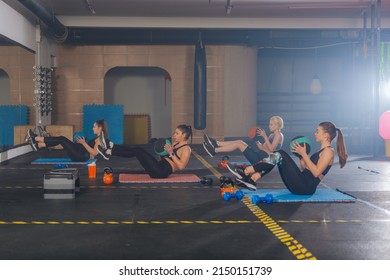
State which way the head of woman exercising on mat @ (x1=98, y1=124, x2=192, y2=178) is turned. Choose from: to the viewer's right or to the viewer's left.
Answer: to the viewer's left

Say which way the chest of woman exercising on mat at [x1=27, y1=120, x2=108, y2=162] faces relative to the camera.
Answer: to the viewer's left

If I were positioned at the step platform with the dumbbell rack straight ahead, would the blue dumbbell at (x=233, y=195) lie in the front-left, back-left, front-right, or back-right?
back-right

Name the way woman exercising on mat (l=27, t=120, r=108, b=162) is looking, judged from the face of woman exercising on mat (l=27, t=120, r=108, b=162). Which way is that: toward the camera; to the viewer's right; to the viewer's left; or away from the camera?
to the viewer's left

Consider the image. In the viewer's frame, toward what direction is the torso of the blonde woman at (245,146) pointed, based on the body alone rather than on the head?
to the viewer's left

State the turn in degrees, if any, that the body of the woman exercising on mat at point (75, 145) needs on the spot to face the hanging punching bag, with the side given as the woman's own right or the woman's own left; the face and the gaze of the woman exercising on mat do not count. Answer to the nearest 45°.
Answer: approximately 135° to the woman's own right

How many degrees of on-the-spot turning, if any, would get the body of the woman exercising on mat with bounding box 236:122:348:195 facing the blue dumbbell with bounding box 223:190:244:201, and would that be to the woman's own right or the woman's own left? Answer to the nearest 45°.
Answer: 0° — they already face it

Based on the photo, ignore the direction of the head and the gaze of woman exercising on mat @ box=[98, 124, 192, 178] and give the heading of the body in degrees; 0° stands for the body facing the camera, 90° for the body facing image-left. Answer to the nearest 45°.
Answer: approximately 90°

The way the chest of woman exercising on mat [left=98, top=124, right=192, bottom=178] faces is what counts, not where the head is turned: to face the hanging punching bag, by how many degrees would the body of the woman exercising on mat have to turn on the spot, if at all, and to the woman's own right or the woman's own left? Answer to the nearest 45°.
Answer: approximately 90° to the woman's own right

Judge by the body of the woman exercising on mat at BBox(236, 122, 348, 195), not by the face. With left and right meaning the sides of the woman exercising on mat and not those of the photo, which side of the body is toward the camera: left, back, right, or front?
left

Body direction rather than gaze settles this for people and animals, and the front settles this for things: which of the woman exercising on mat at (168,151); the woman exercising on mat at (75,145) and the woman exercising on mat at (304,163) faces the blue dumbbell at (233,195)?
the woman exercising on mat at (304,163)
